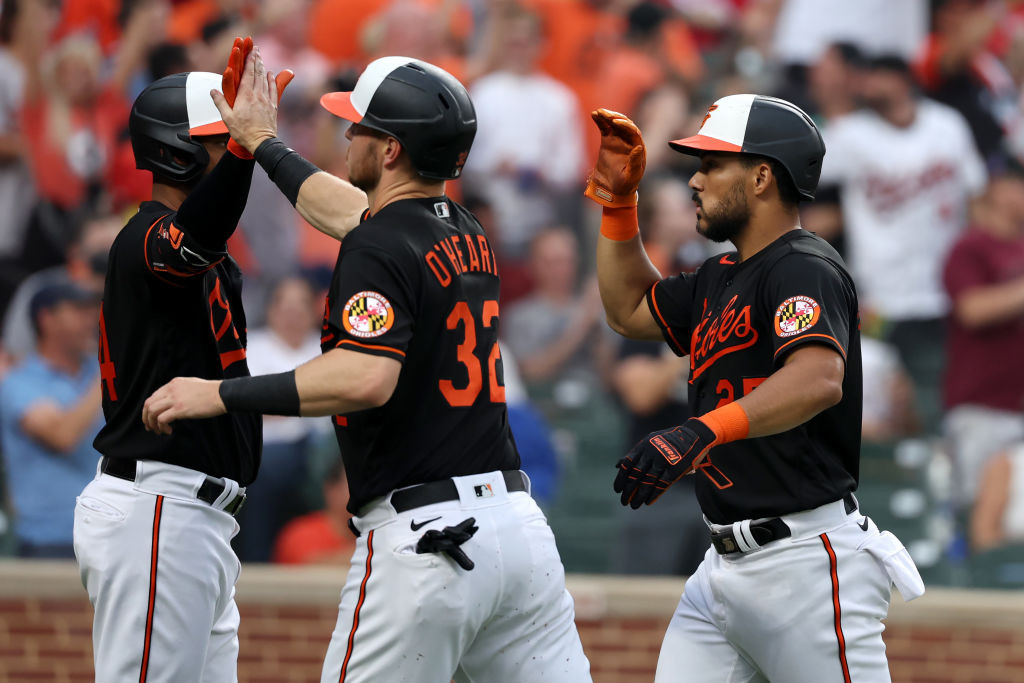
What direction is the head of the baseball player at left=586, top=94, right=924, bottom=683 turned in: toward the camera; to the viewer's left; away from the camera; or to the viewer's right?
to the viewer's left

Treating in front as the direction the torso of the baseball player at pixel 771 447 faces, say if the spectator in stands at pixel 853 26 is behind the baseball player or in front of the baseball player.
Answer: behind

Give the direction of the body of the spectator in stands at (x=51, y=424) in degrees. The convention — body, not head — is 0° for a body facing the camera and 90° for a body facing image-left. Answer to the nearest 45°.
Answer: approximately 315°

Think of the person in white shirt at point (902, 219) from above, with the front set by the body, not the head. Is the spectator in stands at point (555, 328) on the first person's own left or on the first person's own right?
on the first person's own right

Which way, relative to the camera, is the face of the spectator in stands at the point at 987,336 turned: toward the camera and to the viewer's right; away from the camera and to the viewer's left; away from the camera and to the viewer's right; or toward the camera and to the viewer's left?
toward the camera and to the viewer's left

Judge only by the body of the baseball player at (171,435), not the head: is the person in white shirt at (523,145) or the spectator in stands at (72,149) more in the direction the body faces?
the person in white shirt

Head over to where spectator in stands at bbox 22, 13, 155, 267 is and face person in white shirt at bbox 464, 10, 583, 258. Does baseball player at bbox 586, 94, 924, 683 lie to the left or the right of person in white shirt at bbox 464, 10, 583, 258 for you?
right

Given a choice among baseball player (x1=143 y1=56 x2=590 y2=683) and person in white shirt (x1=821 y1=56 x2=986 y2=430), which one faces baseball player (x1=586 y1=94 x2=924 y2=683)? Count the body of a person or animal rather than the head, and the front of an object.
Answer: the person in white shirt

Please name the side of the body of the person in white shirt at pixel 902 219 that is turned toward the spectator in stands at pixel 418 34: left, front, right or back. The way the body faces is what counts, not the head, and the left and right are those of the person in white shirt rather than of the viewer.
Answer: right

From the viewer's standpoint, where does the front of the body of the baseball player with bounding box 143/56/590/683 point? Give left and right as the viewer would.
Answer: facing away from the viewer and to the left of the viewer

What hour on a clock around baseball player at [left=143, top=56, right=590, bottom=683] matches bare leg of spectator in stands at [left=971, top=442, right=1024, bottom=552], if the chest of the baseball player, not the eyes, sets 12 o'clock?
The bare leg of spectator in stands is roughly at 3 o'clock from the baseball player.

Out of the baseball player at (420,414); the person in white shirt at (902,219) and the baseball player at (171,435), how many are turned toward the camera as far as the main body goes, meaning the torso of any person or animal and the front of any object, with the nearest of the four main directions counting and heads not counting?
1

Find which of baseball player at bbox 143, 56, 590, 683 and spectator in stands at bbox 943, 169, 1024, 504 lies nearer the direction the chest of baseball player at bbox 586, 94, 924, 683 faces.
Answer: the baseball player
